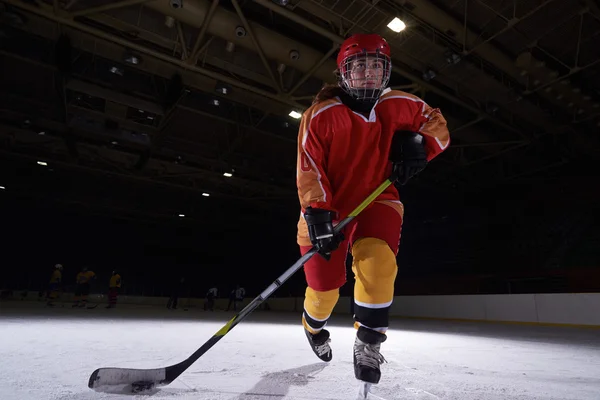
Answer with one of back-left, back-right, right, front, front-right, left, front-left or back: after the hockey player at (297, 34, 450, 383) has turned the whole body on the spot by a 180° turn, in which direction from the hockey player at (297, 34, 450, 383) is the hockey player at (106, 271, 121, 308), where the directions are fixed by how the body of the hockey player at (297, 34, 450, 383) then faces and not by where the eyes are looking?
front-left

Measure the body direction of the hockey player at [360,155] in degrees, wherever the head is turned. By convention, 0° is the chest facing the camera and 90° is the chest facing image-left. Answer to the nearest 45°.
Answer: approximately 0°

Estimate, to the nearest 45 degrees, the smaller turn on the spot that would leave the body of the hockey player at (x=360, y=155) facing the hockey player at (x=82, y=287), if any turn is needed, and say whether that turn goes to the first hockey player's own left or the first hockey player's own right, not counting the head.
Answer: approximately 135° to the first hockey player's own right
